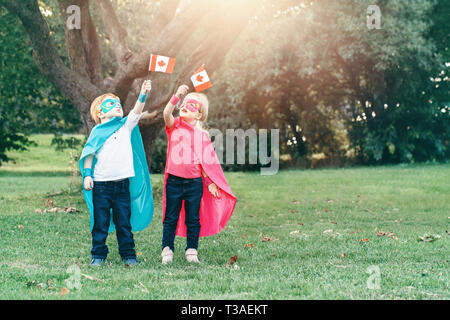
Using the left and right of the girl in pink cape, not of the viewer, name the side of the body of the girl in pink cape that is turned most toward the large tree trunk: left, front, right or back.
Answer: back

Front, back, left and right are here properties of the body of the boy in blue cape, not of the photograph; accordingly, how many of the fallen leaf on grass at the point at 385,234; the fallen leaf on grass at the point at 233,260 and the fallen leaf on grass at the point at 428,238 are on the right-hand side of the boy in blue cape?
0

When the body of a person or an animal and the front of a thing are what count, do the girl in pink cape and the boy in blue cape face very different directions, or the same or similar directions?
same or similar directions

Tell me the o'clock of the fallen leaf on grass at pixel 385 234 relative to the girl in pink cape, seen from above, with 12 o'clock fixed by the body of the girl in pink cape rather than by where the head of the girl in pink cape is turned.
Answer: The fallen leaf on grass is roughly at 8 o'clock from the girl in pink cape.

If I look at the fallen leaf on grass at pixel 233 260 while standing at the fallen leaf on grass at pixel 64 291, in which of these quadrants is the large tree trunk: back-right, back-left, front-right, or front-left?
front-left

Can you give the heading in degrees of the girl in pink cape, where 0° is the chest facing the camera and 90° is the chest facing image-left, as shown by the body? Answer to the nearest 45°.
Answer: approximately 0°

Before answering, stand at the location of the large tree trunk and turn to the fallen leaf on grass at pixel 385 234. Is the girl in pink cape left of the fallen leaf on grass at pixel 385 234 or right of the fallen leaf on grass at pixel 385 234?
right

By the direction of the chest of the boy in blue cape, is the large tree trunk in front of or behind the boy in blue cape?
behind

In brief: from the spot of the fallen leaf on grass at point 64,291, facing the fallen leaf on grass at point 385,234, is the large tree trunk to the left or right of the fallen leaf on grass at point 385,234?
left

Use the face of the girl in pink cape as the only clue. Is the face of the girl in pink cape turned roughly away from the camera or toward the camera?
toward the camera

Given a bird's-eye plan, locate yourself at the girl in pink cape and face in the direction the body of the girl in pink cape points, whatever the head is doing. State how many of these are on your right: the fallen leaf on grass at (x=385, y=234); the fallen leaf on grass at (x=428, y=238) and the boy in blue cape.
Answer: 1

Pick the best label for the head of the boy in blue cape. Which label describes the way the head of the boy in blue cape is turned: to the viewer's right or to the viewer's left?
to the viewer's right

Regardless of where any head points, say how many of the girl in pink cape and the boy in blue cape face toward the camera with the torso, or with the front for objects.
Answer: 2

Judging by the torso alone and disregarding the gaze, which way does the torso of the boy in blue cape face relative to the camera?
toward the camera

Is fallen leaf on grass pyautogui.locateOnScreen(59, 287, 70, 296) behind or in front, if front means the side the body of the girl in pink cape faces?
in front
